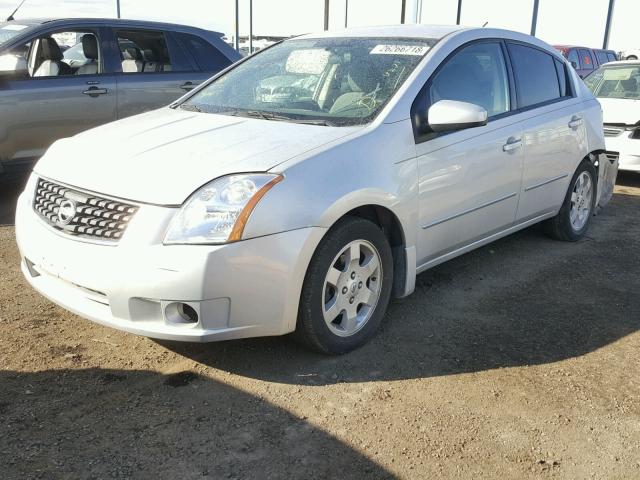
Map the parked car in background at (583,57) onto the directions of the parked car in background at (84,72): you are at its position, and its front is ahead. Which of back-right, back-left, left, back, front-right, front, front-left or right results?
back-right

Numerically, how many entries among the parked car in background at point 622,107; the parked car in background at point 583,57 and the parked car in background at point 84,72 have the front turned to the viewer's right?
0

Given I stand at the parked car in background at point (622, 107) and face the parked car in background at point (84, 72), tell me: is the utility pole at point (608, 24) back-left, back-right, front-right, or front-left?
back-right

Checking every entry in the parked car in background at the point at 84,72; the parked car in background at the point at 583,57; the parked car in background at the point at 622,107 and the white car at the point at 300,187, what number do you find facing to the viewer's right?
0

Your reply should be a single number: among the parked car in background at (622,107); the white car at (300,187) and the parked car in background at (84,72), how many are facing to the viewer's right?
0

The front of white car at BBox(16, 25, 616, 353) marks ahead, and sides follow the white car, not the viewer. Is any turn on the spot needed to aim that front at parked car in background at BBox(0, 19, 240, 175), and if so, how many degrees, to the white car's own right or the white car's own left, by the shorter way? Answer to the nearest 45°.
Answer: approximately 90° to the white car's own right

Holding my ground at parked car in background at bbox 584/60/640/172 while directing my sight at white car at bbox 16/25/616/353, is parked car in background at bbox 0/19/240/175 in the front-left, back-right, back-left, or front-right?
front-right

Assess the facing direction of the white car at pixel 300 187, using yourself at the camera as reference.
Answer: facing the viewer and to the left of the viewer

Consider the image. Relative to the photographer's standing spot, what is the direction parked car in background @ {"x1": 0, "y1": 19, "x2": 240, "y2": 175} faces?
facing to the left of the viewer

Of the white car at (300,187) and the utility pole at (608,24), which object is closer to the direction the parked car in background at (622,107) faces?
the white car

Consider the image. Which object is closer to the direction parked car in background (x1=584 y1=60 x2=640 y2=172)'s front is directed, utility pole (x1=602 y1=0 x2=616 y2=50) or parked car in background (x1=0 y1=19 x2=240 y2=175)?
the parked car in background

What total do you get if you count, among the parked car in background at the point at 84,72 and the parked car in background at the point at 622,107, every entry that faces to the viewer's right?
0

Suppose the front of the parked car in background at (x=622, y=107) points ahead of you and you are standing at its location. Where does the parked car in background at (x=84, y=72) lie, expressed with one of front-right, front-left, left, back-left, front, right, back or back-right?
front

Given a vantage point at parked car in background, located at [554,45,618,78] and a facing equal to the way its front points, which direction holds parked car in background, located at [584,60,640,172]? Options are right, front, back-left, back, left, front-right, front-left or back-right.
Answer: front-left

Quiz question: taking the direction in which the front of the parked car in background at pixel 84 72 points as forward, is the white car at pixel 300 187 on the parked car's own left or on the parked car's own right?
on the parked car's own left
